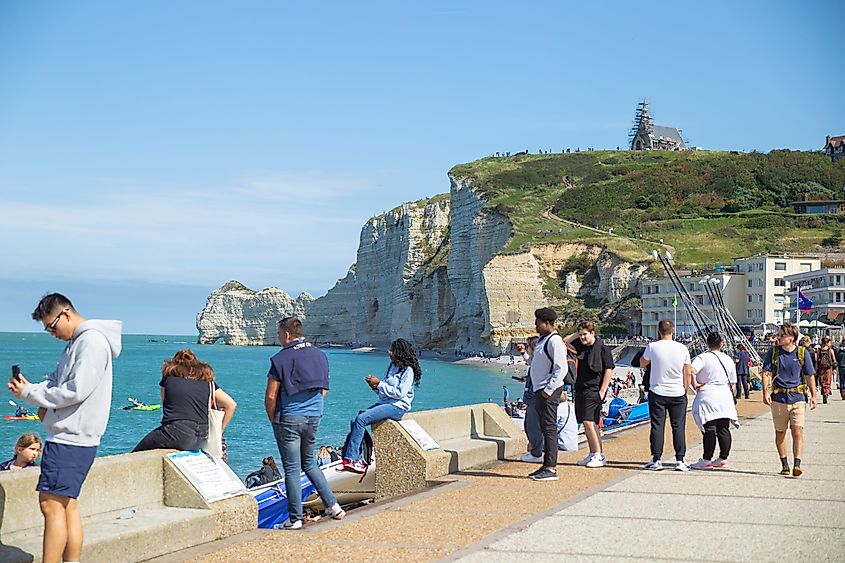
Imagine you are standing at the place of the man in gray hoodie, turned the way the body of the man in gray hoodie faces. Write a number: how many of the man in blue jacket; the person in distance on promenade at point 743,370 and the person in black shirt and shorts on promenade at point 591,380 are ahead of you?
0

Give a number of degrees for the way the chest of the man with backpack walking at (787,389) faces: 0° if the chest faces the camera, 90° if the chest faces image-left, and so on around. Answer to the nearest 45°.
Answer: approximately 0°

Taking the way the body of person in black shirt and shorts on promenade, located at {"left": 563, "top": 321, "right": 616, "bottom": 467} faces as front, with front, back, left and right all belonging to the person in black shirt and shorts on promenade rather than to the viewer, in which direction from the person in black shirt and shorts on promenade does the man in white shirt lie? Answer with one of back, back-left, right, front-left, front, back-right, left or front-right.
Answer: back-left

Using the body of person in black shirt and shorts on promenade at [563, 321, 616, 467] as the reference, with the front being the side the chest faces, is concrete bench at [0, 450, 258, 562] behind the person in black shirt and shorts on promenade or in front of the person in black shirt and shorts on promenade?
in front

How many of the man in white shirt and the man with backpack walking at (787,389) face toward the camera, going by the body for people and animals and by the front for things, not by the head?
1

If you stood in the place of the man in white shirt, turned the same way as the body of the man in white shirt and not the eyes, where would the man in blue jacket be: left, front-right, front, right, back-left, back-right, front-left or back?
back-left

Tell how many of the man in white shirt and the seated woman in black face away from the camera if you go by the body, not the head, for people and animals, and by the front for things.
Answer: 2

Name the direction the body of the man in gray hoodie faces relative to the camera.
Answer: to the viewer's left

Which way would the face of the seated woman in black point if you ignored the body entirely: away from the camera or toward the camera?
away from the camera

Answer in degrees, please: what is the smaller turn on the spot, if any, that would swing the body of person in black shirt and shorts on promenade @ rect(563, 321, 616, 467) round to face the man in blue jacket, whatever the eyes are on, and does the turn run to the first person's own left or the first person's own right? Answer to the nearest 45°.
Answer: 0° — they already face them

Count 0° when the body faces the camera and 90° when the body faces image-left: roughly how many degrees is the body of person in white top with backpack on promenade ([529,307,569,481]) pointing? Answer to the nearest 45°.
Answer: approximately 90°

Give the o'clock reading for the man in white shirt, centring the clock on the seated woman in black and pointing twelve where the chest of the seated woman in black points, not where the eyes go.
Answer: The man in white shirt is roughly at 2 o'clock from the seated woman in black.

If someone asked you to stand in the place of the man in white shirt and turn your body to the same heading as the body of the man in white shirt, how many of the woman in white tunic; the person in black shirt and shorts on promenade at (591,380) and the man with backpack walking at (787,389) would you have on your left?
1

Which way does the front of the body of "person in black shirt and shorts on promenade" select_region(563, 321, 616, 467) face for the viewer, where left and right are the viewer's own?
facing the viewer and to the left of the viewer

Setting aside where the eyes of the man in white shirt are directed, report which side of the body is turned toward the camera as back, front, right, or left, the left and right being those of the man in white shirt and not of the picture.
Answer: back

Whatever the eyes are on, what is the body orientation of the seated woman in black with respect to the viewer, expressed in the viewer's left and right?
facing away from the viewer
